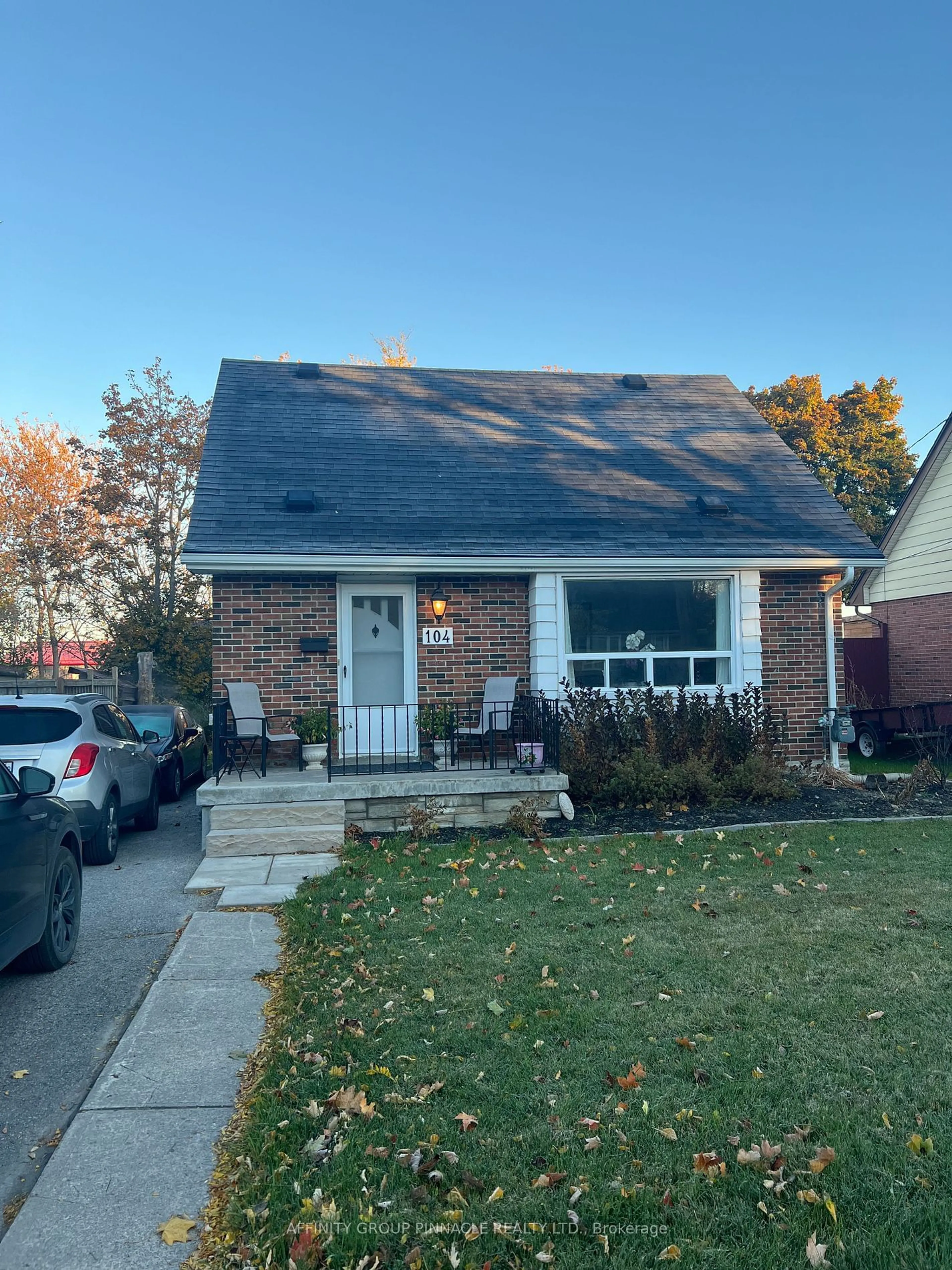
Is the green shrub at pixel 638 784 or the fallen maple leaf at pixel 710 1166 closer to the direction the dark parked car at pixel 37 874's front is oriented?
the green shrub

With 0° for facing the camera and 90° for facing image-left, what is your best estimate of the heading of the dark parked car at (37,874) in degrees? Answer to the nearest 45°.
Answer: approximately 225°

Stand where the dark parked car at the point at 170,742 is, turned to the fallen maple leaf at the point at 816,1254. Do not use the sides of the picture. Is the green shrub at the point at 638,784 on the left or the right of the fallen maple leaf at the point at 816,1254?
left

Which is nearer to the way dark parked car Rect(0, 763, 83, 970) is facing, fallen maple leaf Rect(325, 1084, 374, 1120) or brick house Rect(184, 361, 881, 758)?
the brick house

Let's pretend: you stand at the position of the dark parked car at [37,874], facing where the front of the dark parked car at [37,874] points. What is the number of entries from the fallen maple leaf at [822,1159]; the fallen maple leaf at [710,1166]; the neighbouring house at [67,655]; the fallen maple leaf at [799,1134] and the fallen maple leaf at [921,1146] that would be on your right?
4

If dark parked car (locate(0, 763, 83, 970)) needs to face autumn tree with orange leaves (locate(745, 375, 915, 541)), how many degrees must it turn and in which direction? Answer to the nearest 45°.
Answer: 0° — it already faces it

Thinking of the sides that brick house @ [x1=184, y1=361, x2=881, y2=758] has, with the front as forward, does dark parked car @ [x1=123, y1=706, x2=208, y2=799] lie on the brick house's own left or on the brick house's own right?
on the brick house's own right

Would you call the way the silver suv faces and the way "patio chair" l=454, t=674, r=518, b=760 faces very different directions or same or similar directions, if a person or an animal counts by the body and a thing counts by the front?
very different directions

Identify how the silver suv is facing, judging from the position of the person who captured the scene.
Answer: facing away from the viewer and to the right of the viewer

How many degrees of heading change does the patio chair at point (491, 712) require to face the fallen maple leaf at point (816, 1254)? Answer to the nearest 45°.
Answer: approximately 45° to its left

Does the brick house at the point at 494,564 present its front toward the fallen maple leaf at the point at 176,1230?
yes

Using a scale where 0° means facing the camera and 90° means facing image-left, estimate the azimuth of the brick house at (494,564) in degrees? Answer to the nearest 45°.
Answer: approximately 0°

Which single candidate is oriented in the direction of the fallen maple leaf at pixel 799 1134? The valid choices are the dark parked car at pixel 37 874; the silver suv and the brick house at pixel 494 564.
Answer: the brick house

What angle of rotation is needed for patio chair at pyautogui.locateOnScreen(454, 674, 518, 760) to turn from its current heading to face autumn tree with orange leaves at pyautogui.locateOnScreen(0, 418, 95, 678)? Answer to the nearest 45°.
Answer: approximately 90° to its right

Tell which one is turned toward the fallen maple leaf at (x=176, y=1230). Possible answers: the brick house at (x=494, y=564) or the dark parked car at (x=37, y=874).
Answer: the brick house

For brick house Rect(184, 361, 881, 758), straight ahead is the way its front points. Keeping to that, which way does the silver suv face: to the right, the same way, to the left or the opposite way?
the opposite way
